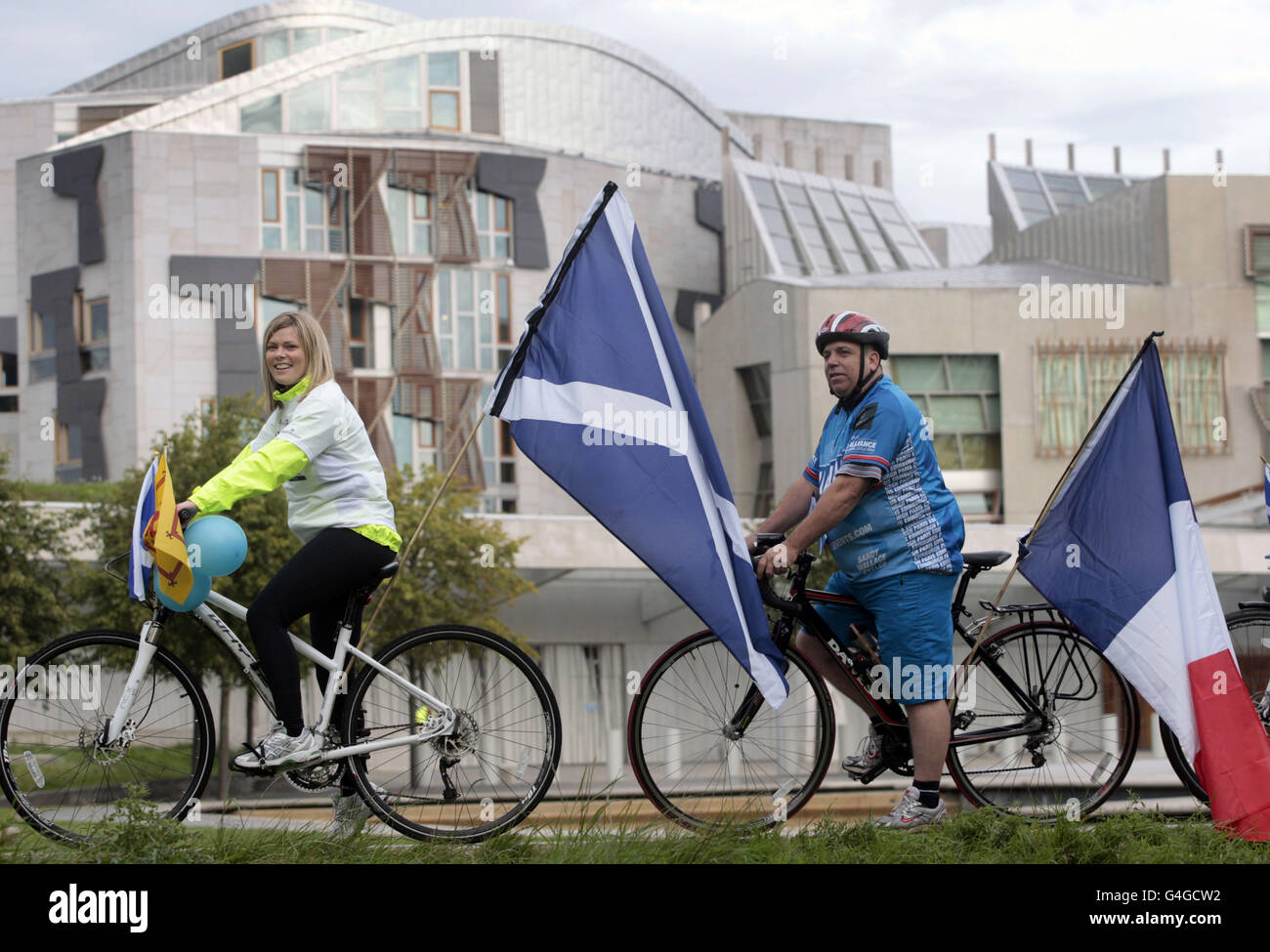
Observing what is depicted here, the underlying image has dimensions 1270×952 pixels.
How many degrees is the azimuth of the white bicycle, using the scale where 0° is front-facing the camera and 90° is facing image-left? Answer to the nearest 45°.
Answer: approximately 90°

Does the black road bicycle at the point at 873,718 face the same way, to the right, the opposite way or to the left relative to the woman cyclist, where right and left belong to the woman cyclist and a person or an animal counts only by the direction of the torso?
the same way

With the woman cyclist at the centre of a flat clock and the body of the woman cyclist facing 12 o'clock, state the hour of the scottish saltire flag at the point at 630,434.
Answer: The scottish saltire flag is roughly at 6 o'clock from the woman cyclist.

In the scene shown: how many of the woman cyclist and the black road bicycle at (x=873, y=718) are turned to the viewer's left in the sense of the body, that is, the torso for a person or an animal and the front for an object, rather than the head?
2

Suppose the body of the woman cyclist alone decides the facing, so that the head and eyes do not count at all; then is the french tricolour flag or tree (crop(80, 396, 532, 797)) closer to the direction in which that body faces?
the tree

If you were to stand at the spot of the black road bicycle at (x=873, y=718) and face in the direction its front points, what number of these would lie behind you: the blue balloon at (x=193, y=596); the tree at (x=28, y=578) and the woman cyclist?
0

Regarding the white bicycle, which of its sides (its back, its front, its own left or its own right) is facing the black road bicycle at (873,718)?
back

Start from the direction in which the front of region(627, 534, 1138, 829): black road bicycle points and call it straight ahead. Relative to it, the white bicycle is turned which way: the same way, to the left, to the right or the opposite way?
the same way

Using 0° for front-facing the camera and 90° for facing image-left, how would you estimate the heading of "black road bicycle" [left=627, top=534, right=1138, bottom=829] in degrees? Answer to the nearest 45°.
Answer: approximately 90°

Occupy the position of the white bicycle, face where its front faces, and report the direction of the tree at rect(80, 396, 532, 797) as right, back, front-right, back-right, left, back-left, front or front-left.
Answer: right

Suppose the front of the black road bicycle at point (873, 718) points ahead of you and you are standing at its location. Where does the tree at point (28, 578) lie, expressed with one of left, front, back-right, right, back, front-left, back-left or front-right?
front-right

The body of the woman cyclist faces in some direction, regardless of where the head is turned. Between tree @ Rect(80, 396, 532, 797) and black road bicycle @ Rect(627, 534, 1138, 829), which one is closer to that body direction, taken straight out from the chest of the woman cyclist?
the tree

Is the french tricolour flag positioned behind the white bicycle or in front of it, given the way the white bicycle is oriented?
behind

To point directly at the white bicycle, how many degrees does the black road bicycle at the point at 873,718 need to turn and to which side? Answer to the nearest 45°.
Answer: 0° — it already faces it

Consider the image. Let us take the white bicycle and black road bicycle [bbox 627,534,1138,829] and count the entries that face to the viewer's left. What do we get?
2

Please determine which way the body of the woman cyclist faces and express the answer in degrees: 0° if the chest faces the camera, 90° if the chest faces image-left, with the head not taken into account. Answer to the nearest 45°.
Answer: approximately 90°

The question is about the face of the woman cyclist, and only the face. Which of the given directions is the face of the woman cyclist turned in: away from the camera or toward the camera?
toward the camera
